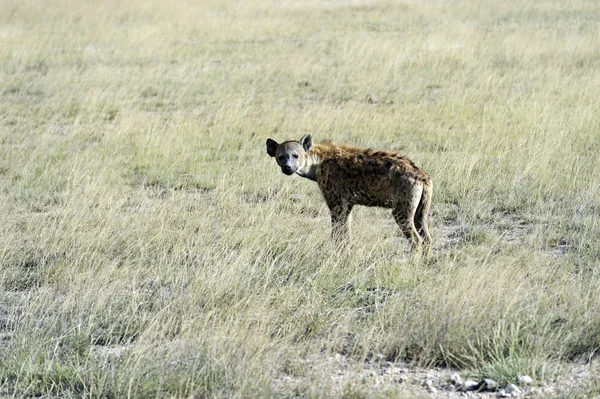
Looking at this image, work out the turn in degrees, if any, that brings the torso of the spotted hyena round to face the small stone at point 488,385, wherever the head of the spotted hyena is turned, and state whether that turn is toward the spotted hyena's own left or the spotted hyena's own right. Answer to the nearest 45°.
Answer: approximately 90° to the spotted hyena's own left

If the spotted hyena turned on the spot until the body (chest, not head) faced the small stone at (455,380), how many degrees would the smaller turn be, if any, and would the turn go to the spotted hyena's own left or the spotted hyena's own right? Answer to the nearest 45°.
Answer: approximately 90° to the spotted hyena's own left

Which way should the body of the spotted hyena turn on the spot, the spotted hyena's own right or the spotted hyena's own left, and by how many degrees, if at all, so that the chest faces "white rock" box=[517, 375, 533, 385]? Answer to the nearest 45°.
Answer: approximately 90° to the spotted hyena's own left

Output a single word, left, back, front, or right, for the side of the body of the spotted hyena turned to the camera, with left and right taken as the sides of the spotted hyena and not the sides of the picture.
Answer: left

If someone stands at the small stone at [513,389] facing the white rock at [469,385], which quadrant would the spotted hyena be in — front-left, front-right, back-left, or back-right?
front-right

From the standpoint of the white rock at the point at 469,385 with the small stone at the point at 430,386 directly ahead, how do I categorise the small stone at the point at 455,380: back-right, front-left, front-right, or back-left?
front-right

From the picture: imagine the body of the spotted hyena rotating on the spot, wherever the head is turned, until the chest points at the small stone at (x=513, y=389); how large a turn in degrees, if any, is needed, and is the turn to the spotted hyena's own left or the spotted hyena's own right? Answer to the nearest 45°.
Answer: approximately 90° to the spotted hyena's own left

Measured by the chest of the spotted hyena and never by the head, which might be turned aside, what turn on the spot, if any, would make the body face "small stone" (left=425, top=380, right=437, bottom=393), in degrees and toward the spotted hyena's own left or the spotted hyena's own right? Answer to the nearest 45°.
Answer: approximately 90° to the spotted hyena's own left

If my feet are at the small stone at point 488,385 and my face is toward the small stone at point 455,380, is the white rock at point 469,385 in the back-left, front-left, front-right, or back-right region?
front-left

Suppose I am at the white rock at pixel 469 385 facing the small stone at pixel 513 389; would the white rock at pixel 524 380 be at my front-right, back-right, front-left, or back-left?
front-left
